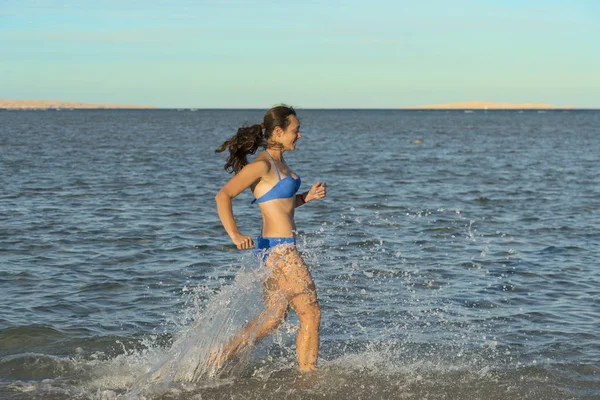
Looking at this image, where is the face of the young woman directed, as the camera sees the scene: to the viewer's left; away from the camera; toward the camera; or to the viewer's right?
to the viewer's right

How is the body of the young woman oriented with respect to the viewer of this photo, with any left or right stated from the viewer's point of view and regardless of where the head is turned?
facing to the right of the viewer
